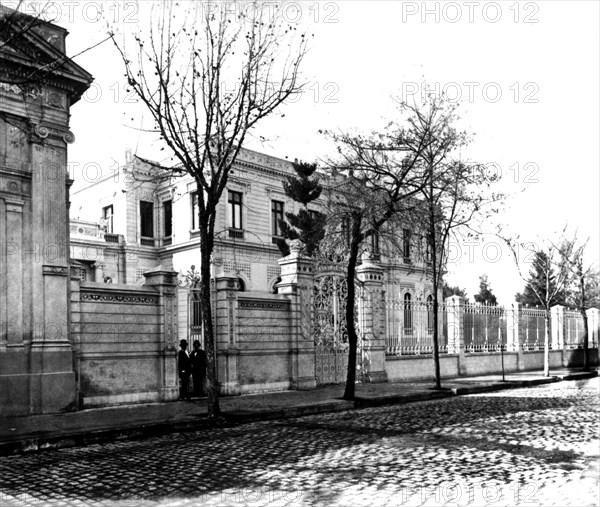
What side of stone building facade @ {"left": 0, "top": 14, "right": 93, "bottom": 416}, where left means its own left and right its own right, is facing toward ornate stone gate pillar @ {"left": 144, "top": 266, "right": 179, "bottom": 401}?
left

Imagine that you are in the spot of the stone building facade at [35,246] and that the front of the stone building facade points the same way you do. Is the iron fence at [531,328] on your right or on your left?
on your left

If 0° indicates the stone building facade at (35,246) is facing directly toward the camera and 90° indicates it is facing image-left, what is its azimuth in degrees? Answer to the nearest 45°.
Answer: approximately 315°

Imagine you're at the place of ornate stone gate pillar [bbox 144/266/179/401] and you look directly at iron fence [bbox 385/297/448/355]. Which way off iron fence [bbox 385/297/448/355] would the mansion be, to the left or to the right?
left

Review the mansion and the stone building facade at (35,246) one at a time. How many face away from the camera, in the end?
0

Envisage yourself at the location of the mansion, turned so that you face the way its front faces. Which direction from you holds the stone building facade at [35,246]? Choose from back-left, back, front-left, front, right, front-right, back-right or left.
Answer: front-right

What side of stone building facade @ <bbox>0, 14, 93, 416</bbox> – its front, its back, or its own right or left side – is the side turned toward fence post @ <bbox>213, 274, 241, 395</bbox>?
left

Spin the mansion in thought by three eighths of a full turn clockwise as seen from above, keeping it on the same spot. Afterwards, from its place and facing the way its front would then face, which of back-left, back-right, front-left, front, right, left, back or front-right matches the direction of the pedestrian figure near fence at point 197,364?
left

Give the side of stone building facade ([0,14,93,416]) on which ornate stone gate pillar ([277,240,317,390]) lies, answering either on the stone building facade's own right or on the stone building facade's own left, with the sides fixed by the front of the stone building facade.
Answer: on the stone building facade's own left

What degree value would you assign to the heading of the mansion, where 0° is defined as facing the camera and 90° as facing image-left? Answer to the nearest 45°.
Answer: approximately 315°
